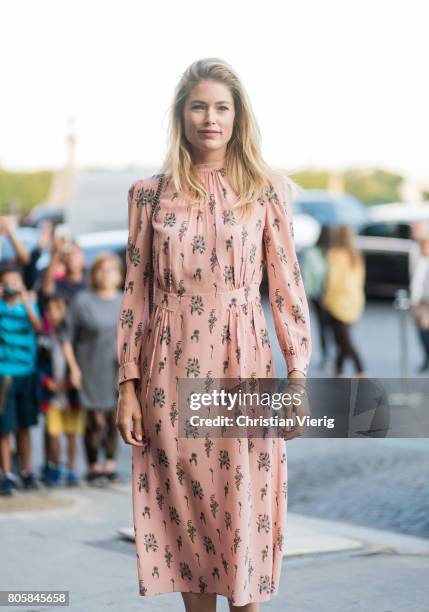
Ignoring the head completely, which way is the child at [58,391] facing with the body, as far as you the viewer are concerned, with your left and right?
facing the viewer

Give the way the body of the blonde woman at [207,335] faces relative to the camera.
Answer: toward the camera

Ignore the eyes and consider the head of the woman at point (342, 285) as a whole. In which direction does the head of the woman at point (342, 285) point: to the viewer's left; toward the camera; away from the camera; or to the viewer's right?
away from the camera

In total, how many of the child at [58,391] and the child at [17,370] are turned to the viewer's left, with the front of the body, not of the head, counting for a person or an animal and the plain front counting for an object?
0

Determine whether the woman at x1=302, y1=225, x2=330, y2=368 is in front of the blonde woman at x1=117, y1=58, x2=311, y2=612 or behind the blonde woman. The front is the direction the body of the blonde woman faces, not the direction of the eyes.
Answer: behind

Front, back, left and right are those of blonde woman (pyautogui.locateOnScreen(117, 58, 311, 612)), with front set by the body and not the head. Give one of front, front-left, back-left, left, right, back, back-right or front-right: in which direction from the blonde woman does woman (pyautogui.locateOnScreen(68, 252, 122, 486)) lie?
back

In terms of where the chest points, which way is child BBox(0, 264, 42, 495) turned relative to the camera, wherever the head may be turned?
toward the camera

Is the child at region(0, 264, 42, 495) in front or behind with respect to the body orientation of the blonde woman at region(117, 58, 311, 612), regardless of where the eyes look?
behind
